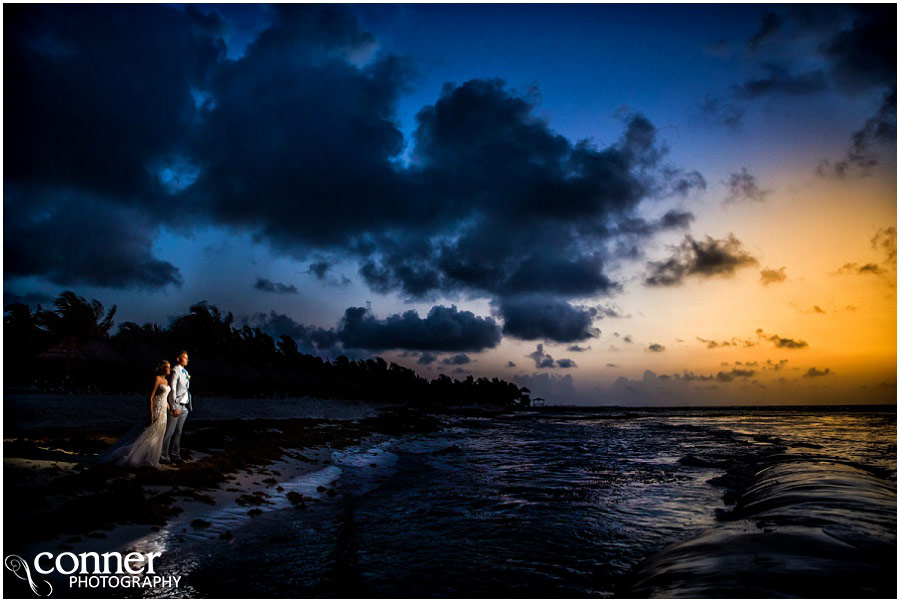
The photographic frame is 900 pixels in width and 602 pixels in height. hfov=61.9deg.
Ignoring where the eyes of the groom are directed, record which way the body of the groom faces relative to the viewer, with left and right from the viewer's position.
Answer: facing the viewer and to the right of the viewer

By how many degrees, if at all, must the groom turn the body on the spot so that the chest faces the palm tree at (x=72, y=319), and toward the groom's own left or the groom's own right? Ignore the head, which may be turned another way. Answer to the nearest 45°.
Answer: approximately 135° to the groom's own left
